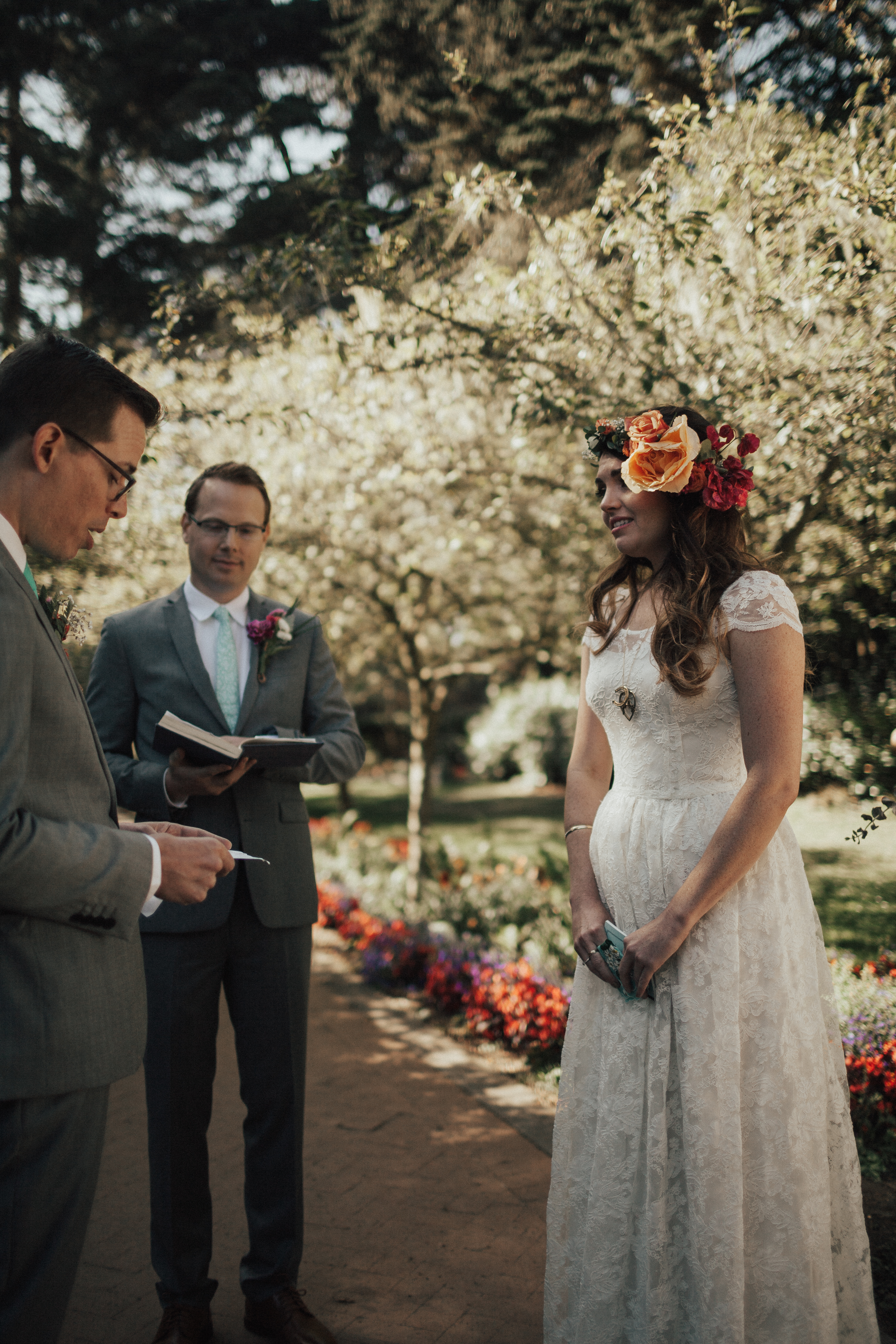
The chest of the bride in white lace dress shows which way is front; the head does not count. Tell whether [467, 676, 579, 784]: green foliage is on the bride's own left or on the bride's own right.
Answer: on the bride's own right

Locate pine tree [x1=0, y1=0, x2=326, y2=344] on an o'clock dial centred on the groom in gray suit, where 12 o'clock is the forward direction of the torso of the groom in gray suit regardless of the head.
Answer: The pine tree is roughly at 9 o'clock from the groom in gray suit.

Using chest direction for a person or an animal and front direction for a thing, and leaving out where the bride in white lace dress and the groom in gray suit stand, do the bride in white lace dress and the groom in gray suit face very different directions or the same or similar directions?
very different directions

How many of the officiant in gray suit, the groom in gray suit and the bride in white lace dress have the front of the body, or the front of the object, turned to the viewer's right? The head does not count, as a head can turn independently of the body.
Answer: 1

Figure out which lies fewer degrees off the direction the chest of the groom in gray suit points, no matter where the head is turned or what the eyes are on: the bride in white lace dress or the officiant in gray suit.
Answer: the bride in white lace dress

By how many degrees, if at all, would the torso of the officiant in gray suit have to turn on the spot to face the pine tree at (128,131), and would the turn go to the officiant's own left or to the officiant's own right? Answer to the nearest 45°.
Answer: approximately 180°

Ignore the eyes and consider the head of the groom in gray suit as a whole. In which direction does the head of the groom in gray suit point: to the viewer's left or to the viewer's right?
to the viewer's right

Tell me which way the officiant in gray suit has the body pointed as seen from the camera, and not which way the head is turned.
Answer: toward the camera

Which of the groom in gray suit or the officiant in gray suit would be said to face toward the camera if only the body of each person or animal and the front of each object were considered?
the officiant in gray suit

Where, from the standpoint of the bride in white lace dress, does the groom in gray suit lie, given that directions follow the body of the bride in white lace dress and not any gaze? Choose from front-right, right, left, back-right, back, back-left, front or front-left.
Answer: front

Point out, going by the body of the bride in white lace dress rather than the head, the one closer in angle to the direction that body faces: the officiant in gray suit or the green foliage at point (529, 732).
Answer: the officiant in gray suit

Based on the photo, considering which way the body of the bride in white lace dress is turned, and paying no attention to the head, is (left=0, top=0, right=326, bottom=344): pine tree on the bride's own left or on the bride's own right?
on the bride's own right

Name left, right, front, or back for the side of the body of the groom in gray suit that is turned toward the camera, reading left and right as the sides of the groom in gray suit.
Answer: right

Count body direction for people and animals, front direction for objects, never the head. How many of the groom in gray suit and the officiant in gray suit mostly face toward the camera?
1

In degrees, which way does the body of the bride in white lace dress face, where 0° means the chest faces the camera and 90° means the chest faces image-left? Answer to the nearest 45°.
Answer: approximately 45°
